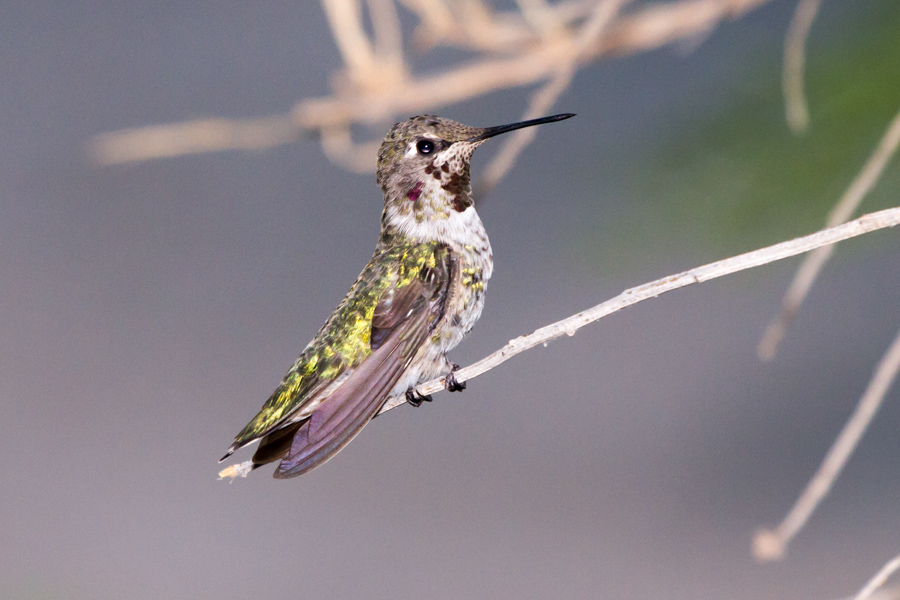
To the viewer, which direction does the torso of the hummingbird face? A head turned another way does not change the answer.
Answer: to the viewer's right
